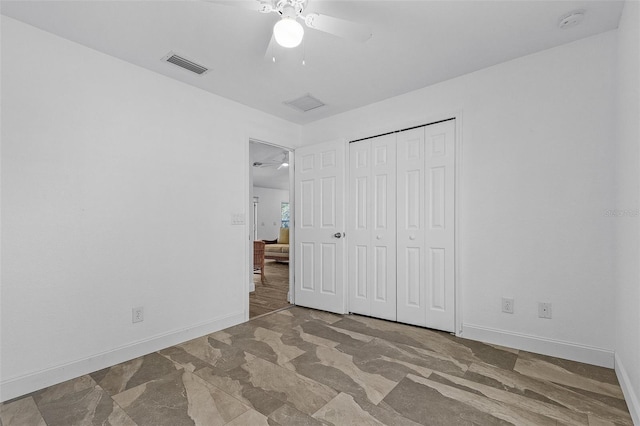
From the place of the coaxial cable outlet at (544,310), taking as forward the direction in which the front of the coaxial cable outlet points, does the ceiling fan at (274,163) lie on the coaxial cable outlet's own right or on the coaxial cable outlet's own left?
on the coaxial cable outlet's own right

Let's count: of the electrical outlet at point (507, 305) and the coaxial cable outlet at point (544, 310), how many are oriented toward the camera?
2

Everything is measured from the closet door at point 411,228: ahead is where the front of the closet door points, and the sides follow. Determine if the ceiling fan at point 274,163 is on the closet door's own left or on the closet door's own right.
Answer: on the closet door's own right

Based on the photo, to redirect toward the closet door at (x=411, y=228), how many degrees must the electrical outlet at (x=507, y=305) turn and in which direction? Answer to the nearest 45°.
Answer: approximately 90° to its right

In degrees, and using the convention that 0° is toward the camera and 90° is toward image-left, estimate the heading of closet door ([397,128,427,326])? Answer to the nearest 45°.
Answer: approximately 45°

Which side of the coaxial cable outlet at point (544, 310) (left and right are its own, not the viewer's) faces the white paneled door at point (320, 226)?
right
